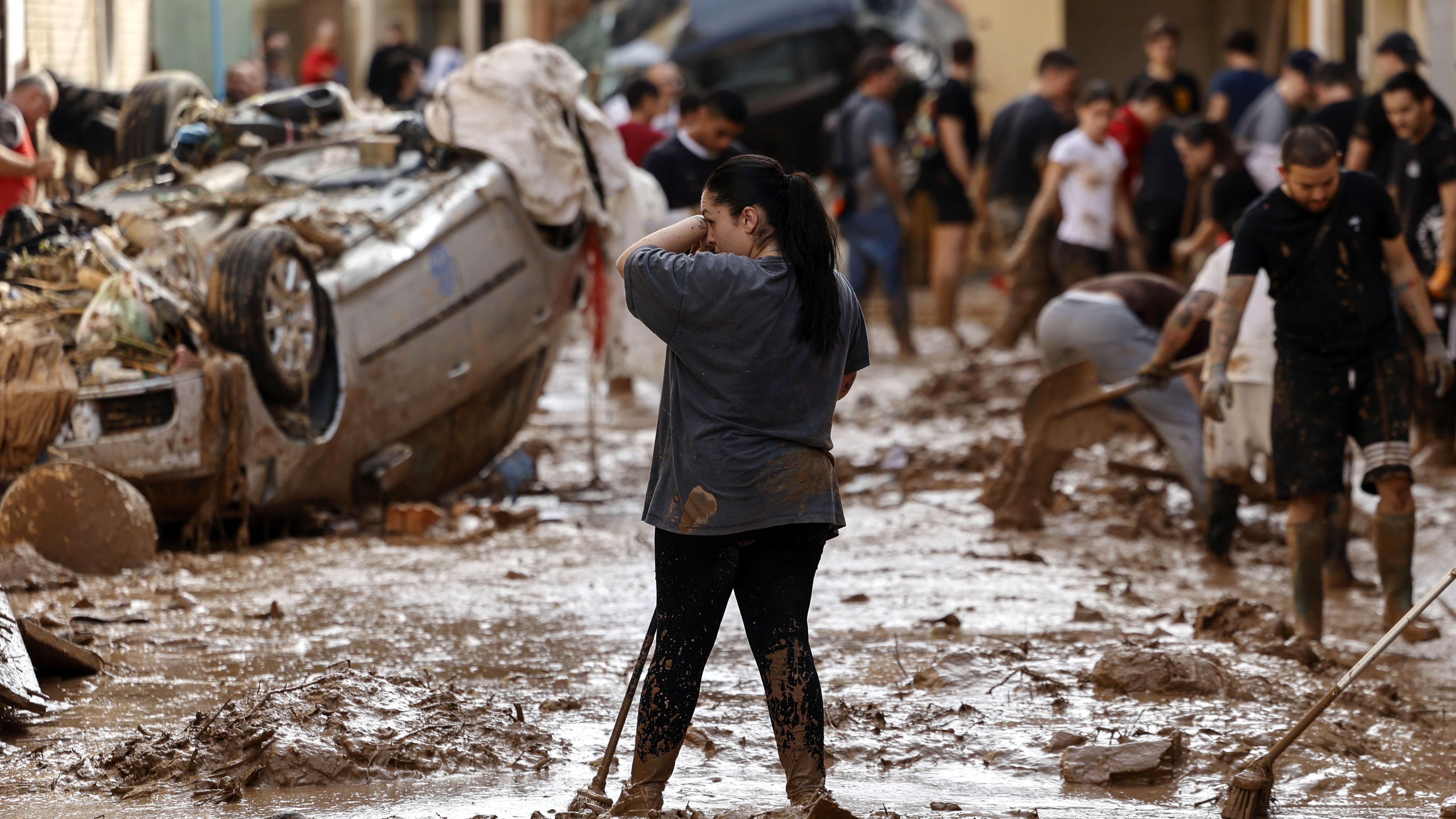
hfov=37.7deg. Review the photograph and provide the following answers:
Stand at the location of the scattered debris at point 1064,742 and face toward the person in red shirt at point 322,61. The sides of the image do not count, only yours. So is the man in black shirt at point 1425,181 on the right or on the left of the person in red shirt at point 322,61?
right

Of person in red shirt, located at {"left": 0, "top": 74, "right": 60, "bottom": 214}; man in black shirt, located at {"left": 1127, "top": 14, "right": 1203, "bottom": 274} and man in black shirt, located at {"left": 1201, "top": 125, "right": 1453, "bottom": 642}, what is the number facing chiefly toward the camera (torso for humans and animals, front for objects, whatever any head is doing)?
2

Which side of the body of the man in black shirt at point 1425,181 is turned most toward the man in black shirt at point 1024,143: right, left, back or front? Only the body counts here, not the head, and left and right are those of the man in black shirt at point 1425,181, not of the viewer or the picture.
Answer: right

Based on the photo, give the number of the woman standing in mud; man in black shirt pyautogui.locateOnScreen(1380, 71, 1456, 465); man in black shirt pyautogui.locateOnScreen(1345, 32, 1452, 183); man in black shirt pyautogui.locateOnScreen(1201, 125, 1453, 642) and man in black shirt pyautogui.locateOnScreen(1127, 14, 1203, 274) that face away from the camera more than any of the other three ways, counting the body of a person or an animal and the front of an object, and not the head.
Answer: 1

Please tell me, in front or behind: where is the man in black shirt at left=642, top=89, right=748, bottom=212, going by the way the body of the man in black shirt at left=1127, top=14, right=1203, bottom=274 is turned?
in front

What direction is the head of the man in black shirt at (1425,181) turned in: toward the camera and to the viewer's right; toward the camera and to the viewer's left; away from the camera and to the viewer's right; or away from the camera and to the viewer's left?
toward the camera and to the viewer's left

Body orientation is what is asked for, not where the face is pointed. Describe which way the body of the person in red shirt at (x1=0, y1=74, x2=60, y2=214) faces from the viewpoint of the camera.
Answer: to the viewer's right

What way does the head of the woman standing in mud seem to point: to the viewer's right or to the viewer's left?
to the viewer's left

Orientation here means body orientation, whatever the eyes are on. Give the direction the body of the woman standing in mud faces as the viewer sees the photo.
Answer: away from the camera

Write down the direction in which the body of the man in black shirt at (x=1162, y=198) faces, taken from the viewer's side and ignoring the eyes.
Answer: toward the camera

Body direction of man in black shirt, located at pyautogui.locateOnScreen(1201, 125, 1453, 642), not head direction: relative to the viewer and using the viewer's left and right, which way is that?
facing the viewer

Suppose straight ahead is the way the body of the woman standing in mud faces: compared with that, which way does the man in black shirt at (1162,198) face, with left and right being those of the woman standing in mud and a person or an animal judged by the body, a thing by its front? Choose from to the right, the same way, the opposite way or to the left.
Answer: the opposite way

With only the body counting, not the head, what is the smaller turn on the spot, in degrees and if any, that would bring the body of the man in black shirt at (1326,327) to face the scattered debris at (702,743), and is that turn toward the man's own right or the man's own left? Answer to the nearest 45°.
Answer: approximately 45° to the man's own right

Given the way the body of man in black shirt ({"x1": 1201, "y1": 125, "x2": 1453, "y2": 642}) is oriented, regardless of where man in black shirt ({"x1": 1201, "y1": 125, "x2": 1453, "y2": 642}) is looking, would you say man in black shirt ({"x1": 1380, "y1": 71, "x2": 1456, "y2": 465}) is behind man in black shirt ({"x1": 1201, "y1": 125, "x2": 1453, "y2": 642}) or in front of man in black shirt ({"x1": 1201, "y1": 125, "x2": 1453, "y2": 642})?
behind

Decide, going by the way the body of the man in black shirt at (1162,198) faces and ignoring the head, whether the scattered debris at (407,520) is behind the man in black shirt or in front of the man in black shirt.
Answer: in front

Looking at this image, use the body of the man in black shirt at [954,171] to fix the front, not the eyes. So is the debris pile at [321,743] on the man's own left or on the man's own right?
on the man's own right
